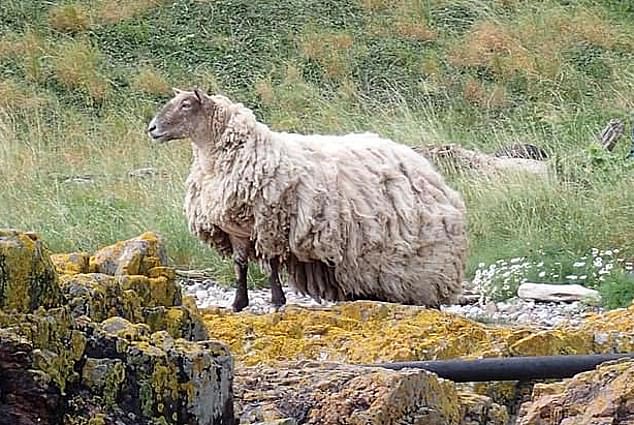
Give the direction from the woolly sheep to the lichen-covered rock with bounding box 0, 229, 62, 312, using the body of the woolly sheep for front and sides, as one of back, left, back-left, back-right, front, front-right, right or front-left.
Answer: left

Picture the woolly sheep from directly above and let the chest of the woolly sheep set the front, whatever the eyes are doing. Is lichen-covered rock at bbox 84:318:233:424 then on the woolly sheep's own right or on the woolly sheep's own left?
on the woolly sheep's own left

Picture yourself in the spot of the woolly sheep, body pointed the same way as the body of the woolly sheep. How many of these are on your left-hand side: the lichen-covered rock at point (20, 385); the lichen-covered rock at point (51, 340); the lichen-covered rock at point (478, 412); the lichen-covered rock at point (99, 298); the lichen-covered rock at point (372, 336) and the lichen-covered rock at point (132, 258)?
6

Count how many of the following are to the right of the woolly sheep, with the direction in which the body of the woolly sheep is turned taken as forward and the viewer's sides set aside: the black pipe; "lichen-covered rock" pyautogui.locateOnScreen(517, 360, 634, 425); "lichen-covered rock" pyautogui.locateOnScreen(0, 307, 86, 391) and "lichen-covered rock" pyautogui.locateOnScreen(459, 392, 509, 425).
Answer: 0

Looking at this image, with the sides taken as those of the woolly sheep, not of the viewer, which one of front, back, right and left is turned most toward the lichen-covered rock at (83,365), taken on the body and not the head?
left

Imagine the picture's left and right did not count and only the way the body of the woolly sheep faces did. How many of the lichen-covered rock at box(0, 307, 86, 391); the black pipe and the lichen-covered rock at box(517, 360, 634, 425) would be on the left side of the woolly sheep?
3

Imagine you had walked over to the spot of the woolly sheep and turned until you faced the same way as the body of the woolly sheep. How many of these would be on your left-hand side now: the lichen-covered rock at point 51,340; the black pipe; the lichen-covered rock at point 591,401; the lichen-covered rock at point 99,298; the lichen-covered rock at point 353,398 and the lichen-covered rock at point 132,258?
6

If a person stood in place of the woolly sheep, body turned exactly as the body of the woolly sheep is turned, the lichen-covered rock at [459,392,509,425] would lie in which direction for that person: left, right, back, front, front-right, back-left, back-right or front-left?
left

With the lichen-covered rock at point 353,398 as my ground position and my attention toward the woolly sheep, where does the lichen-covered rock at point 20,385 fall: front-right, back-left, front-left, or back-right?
back-left

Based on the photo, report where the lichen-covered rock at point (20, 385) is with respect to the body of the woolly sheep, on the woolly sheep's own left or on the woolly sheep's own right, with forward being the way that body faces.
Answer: on the woolly sheep's own left

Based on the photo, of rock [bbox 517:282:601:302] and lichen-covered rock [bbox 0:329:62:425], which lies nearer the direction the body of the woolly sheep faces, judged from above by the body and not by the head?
the lichen-covered rock

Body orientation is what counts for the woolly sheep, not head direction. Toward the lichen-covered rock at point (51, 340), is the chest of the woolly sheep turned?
no

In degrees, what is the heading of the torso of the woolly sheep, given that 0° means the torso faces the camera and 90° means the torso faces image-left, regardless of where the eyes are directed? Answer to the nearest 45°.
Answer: approximately 90°

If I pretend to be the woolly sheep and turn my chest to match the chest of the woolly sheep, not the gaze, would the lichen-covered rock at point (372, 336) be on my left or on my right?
on my left

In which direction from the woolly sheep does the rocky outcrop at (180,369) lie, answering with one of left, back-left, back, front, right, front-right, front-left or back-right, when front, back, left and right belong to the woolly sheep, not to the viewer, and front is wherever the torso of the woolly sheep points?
left
